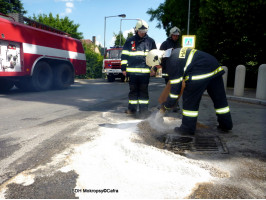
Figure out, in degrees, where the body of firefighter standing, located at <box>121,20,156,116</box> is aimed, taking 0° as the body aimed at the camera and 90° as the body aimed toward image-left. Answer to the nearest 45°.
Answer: approximately 0°

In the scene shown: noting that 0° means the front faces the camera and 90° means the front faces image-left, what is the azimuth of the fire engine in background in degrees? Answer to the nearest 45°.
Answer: approximately 0°

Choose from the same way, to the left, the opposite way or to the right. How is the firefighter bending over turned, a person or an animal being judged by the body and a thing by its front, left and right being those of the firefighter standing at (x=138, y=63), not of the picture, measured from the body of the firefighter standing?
to the right

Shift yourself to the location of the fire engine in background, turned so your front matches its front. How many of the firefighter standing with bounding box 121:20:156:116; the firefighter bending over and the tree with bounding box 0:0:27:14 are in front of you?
2

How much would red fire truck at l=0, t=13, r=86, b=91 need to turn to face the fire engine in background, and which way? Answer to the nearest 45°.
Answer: approximately 180°

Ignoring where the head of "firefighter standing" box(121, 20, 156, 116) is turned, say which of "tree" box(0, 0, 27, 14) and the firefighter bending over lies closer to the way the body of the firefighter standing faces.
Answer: the firefighter bending over

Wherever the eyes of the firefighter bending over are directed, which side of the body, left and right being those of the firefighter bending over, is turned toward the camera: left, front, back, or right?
left
